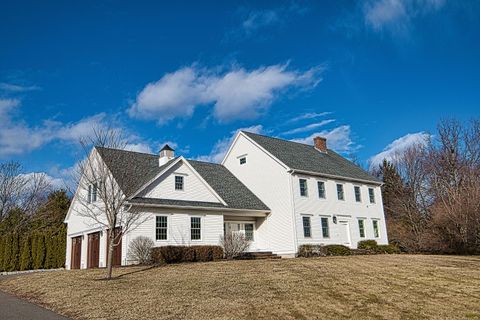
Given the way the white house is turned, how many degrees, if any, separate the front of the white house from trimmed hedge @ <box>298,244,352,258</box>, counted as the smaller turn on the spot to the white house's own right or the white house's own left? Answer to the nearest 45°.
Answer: approximately 45° to the white house's own left

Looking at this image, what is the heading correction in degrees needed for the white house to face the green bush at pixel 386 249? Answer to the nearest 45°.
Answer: approximately 45° to its left

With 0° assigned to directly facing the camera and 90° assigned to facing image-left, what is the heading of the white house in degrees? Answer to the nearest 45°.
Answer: approximately 315°

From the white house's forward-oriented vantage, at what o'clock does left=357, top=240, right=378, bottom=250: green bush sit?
The green bush is roughly at 10 o'clock from the white house.
